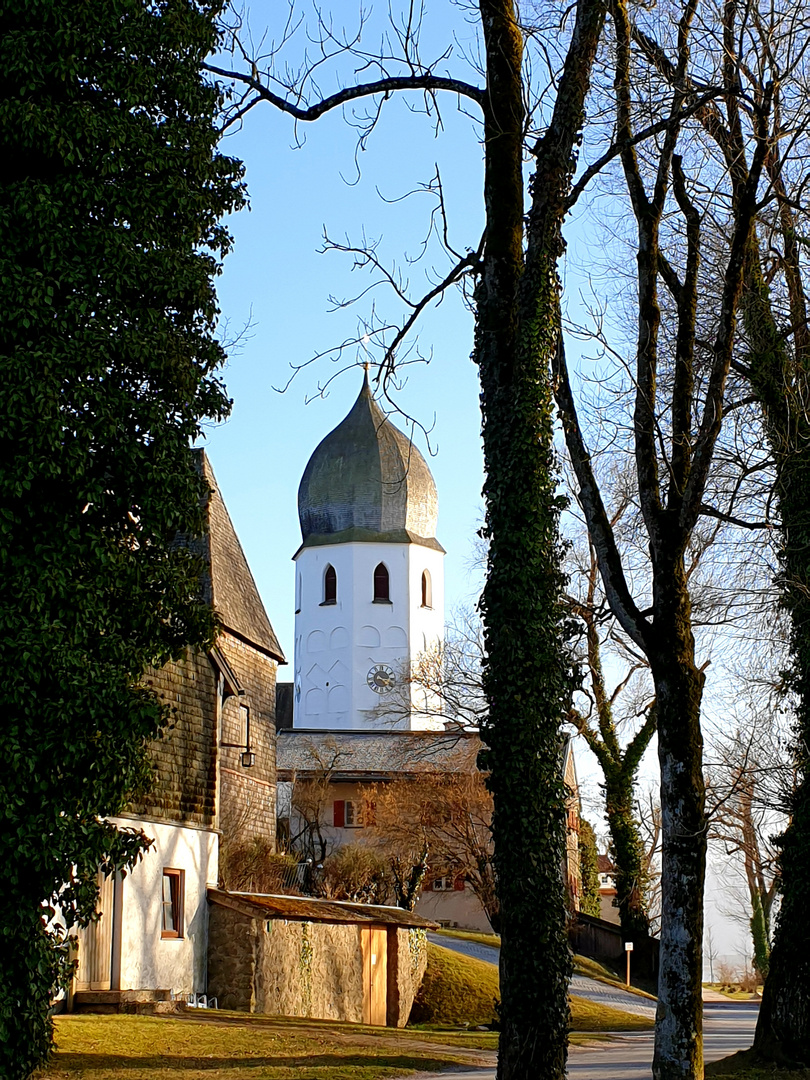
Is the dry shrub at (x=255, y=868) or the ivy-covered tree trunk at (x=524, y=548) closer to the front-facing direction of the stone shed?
the ivy-covered tree trunk

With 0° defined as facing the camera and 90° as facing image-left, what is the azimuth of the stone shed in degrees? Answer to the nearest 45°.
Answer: approximately 315°

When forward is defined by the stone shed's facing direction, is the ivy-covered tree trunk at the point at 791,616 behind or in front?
in front

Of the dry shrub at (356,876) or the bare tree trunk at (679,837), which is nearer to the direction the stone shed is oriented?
the bare tree trunk

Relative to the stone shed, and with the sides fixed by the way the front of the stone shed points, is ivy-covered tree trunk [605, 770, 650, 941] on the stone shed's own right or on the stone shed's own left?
on the stone shed's own left

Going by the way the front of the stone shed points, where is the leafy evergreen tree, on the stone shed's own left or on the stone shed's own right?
on the stone shed's own right

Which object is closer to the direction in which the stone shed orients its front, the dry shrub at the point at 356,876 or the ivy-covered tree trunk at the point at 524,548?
the ivy-covered tree trunk

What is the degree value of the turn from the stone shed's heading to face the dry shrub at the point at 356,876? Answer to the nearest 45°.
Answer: approximately 135° to its left
